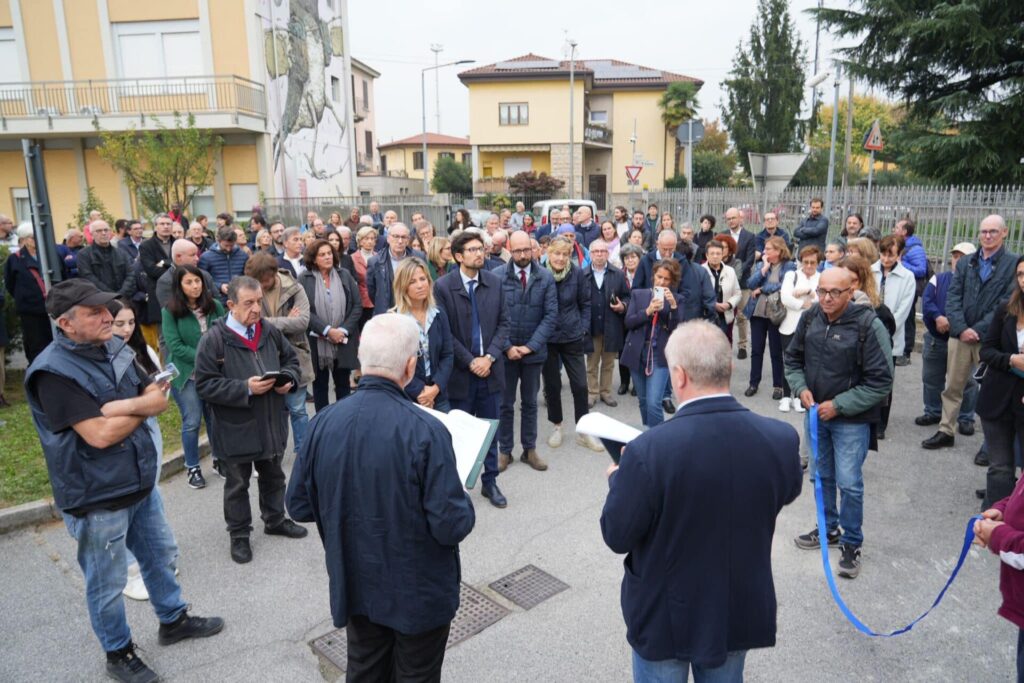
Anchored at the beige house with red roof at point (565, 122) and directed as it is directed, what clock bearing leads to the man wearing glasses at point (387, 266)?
The man wearing glasses is roughly at 12 o'clock from the beige house with red roof.

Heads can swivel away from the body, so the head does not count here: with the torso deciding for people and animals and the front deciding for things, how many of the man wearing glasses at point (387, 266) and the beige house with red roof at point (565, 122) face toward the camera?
2

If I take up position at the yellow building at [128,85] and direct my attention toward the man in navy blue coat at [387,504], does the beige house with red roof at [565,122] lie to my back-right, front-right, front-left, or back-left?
back-left

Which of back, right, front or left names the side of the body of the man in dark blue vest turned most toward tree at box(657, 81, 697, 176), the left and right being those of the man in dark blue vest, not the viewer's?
left

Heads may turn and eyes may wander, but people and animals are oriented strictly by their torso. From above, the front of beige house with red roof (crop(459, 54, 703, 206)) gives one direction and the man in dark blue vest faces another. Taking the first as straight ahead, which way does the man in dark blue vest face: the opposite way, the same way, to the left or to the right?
to the left

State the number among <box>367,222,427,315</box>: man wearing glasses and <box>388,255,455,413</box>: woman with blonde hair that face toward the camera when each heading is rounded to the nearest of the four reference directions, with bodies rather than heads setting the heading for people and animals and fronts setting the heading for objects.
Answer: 2

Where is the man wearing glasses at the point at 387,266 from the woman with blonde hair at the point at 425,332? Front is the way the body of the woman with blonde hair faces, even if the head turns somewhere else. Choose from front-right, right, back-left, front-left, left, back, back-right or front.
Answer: back

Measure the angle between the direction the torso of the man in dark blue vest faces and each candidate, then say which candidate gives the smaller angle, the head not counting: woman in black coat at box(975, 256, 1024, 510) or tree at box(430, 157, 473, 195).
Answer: the woman in black coat

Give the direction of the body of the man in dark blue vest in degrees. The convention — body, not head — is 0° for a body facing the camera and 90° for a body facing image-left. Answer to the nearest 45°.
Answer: approximately 315°

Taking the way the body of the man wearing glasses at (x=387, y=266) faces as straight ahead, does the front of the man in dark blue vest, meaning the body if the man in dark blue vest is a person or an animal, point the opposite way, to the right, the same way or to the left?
to the left

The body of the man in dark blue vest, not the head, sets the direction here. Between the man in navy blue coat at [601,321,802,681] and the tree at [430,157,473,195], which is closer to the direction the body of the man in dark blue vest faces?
the man in navy blue coat
